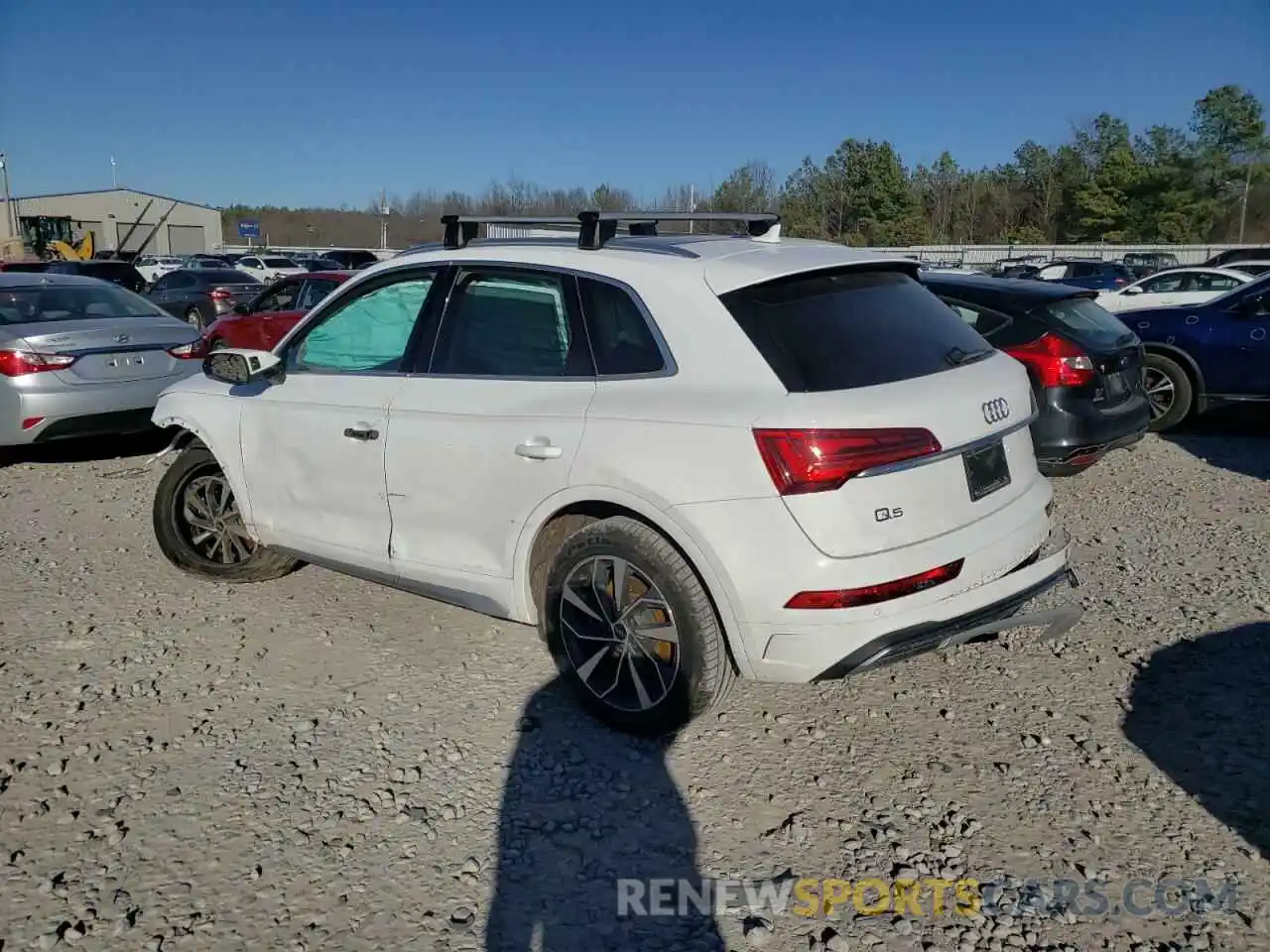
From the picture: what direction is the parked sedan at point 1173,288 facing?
to the viewer's left

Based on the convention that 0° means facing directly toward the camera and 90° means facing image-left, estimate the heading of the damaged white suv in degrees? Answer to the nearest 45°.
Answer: approximately 135°

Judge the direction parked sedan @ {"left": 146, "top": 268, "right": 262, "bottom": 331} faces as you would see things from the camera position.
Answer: facing away from the viewer and to the left of the viewer

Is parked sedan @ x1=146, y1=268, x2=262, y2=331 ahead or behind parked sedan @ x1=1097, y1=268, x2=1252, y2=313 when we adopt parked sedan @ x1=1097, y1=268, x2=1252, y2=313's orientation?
ahead

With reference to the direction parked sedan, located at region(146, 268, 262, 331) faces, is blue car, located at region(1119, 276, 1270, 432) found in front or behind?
behind

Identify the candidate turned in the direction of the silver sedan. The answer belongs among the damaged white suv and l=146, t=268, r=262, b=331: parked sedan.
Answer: the damaged white suv

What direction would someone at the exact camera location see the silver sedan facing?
facing away from the viewer and to the left of the viewer
